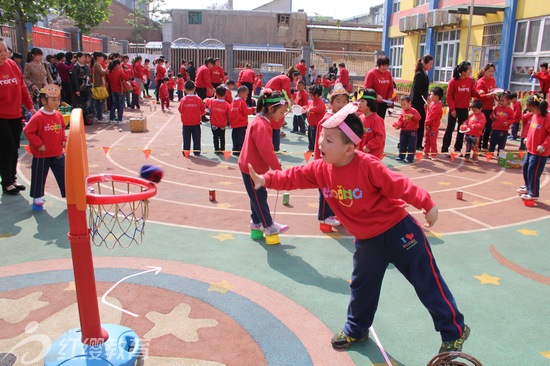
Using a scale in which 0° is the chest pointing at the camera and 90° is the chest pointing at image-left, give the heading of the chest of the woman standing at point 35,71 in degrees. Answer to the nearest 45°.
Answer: approximately 315°

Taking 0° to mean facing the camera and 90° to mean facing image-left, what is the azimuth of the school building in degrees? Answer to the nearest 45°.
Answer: approximately 45°

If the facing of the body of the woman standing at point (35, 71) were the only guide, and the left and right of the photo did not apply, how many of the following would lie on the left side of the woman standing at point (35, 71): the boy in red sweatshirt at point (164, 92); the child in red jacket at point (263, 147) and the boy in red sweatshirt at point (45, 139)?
1

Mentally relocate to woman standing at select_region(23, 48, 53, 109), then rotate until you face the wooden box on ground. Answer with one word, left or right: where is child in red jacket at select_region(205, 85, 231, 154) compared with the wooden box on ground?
right

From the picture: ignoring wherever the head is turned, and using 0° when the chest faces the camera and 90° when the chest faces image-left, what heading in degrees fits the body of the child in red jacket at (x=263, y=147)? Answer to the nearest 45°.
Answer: approximately 270°

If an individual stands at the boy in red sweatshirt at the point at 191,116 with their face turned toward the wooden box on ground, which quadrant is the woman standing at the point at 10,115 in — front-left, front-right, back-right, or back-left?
back-left

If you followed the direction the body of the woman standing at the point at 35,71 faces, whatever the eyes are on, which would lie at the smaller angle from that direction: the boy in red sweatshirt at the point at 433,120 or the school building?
the boy in red sweatshirt
